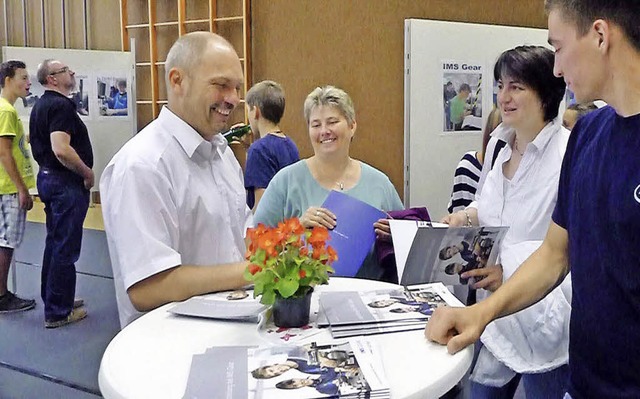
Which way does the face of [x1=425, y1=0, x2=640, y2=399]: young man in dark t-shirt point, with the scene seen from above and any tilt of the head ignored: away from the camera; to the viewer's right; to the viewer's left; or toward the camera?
to the viewer's left

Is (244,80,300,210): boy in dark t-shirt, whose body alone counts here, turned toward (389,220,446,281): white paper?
no

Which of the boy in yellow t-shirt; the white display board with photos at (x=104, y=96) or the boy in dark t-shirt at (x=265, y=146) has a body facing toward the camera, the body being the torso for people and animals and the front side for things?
the white display board with photos

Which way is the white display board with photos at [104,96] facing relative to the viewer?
toward the camera

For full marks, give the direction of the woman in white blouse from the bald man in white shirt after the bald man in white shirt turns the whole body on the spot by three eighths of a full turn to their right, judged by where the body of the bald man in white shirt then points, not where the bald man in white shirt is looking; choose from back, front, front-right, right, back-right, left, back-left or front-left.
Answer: back

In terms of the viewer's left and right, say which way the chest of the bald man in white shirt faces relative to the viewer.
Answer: facing the viewer and to the right of the viewer

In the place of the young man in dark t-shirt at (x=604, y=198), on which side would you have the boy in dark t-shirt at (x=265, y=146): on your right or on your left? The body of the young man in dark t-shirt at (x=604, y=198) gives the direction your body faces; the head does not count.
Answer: on your right

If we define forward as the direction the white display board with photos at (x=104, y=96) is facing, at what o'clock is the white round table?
The white round table is roughly at 12 o'clock from the white display board with photos.

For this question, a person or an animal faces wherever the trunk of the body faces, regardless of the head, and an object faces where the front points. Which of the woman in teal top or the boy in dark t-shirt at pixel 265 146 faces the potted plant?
the woman in teal top

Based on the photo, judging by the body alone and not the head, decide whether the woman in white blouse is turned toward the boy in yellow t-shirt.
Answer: no

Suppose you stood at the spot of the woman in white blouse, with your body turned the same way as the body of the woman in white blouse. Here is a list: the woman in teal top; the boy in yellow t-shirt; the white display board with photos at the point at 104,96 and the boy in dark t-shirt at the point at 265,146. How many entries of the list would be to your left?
0

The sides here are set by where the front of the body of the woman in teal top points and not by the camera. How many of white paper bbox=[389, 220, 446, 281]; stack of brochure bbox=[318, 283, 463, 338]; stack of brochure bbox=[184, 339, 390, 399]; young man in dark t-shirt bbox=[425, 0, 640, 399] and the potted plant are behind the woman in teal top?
0

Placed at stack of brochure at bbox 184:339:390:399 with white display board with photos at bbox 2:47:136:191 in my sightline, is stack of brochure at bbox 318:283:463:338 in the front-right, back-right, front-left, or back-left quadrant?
front-right

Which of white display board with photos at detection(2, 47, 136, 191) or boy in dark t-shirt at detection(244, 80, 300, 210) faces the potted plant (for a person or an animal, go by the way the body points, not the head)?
the white display board with photos

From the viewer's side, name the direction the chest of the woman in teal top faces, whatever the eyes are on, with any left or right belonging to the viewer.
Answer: facing the viewer

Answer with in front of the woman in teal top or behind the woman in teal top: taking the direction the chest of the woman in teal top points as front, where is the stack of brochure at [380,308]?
in front

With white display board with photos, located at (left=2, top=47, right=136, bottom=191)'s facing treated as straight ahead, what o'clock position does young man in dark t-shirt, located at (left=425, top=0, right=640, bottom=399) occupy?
The young man in dark t-shirt is roughly at 12 o'clock from the white display board with photos.
